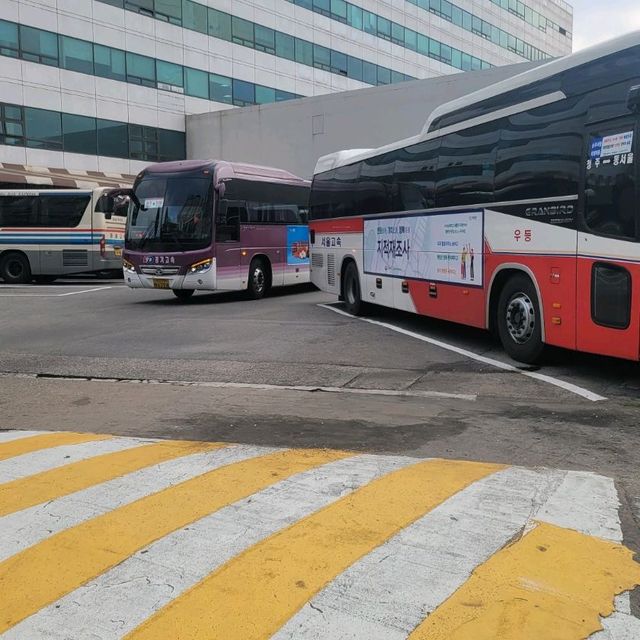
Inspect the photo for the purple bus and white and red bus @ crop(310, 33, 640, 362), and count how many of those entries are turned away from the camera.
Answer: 0

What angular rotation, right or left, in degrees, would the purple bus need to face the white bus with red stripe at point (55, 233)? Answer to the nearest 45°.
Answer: approximately 90° to its right

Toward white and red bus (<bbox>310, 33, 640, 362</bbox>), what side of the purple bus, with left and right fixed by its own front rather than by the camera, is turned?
left

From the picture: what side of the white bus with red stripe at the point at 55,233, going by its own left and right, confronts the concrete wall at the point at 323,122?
right

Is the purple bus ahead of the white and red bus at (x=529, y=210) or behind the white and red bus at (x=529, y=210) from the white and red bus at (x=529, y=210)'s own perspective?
behind

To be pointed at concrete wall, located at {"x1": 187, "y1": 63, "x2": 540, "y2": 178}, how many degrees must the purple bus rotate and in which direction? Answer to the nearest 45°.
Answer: approximately 135° to its right

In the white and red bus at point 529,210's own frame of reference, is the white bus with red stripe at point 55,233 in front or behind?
behind

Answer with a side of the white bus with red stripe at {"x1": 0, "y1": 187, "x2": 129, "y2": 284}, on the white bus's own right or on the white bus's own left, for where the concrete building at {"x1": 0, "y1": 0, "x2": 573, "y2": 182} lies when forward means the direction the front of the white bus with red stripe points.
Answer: on the white bus's own right

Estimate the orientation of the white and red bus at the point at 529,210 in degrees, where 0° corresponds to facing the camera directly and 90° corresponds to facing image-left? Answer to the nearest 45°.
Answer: approximately 315°

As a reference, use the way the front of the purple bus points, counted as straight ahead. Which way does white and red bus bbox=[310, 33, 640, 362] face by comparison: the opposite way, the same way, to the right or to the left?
to the left
